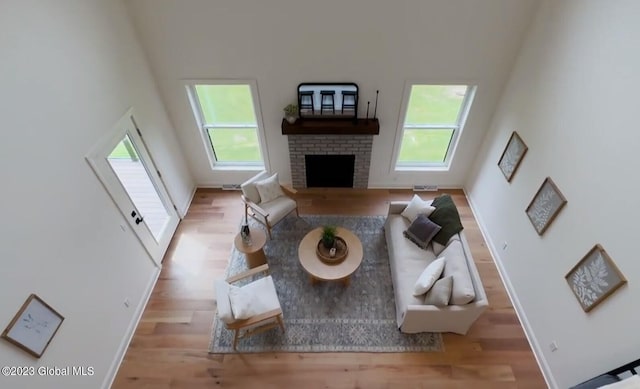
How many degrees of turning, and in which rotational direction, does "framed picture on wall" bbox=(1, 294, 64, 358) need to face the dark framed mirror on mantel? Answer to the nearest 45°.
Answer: approximately 45° to its left

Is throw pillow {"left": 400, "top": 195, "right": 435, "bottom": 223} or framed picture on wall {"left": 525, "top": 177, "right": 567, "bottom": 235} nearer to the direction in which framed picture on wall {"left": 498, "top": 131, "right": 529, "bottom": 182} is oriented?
the throw pillow

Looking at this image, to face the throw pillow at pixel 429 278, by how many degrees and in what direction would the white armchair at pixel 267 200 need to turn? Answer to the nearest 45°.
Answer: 0° — it already faces it

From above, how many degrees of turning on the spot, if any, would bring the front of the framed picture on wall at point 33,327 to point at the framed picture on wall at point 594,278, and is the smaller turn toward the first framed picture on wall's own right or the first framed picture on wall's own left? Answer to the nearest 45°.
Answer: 0° — it already faces it

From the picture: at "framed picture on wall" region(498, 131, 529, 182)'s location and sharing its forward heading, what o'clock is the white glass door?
The white glass door is roughly at 12 o'clock from the framed picture on wall.

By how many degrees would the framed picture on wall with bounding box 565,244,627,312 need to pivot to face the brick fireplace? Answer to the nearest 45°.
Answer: approximately 45° to its right

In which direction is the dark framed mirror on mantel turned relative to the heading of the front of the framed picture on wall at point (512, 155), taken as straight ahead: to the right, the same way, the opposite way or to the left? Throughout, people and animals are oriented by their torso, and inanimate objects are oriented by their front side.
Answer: to the left

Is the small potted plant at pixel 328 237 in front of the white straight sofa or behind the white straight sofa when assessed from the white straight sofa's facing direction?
in front

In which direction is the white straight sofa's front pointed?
to the viewer's left

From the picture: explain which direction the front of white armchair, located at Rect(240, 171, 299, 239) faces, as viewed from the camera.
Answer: facing the viewer and to the right of the viewer

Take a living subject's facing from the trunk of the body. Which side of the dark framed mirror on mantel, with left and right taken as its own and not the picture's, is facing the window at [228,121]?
right

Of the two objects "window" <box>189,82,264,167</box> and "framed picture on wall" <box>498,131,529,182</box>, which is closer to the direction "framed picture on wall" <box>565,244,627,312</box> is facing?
the window

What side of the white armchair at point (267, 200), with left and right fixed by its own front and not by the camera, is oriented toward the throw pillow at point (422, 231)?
front

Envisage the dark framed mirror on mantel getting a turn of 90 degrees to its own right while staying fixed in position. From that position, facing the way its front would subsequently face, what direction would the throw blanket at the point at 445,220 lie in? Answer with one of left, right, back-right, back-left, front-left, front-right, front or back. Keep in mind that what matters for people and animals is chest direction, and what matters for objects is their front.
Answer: back-left

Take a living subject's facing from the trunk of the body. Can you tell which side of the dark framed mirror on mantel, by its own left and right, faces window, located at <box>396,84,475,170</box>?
left

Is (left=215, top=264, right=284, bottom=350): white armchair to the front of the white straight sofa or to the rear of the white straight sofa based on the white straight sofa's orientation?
to the front

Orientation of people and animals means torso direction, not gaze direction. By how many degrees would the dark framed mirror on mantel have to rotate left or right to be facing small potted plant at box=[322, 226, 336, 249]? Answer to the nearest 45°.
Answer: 0° — it already faces it

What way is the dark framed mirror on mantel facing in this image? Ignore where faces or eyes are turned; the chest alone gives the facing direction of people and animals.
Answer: toward the camera

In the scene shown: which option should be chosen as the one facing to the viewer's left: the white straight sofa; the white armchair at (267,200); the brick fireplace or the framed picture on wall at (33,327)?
the white straight sofa

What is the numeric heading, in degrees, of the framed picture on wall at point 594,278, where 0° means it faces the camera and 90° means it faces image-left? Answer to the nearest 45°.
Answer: approximately 45°

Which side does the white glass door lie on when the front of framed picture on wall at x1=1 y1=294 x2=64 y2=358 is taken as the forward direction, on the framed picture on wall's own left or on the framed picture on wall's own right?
on the framed picture on wall's own left
